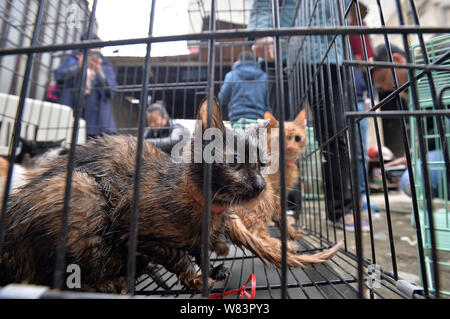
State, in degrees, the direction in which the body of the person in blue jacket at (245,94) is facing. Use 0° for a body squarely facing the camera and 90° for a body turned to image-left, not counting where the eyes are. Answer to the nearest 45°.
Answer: approximately 180°
